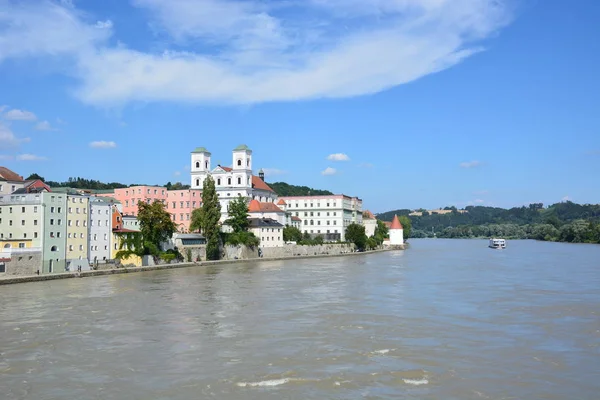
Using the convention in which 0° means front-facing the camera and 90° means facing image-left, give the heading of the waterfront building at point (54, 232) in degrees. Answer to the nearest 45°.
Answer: approximately 315°

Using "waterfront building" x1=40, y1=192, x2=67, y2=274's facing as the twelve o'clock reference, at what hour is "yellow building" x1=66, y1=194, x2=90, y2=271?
The yellow building is roughly at 9 o'clock from the waterfront building.
